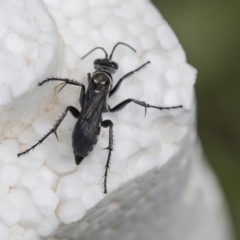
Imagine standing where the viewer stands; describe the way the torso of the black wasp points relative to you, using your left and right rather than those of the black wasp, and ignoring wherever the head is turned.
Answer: facing away from the viewer
